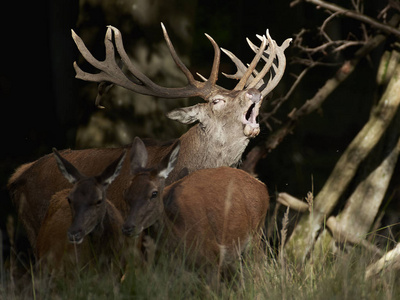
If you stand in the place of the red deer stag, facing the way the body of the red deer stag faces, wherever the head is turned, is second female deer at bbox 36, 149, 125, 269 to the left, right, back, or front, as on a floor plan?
right

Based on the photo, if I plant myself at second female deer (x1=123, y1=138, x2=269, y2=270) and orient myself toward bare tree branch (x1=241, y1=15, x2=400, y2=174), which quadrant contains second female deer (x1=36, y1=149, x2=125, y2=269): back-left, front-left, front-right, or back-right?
back-left

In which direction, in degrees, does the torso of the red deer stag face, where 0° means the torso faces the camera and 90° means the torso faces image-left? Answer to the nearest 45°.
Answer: approximately 315°
